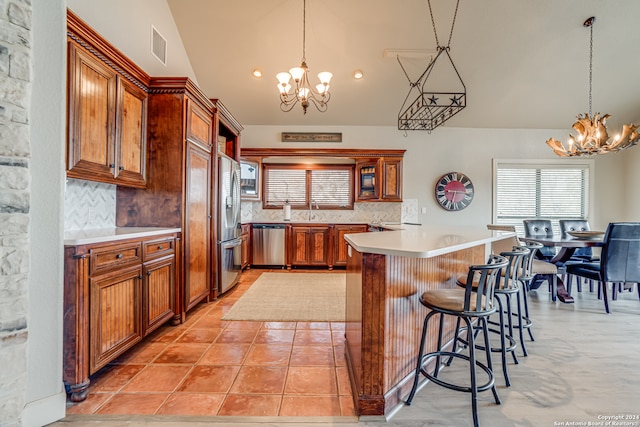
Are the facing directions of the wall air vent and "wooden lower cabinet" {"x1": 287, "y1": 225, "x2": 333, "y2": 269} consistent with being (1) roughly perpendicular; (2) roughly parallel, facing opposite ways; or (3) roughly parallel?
roughly perpendicular

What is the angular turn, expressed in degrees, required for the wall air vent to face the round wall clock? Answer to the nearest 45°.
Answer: approximately 45° to its left

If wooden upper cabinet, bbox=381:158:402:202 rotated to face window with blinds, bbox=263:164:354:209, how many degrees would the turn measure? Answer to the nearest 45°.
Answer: approximately 90° to its right

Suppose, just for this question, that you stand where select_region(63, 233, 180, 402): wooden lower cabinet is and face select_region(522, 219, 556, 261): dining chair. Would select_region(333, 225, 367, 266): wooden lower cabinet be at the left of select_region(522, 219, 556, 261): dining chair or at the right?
left

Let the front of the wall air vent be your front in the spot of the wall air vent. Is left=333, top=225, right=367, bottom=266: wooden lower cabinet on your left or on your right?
on your left

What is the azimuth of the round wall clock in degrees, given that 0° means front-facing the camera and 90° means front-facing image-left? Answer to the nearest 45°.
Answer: approximately 0°

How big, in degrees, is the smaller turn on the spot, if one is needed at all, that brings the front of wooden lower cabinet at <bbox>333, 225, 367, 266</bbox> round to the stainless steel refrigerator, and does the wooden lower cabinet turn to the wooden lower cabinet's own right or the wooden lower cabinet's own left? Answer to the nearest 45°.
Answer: approximately 45° to the wooden lower cabinet's own right

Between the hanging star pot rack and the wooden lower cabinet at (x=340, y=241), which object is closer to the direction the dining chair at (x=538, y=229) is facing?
the hanging star pot rack

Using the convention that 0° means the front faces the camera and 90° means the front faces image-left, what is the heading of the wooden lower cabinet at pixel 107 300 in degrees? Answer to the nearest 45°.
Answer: approximately 315°

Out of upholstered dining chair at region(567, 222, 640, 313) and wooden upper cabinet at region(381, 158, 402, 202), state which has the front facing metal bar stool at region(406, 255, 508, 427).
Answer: the wooden upper cabinet

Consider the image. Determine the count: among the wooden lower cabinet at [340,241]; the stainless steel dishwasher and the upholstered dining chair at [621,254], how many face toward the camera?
2
